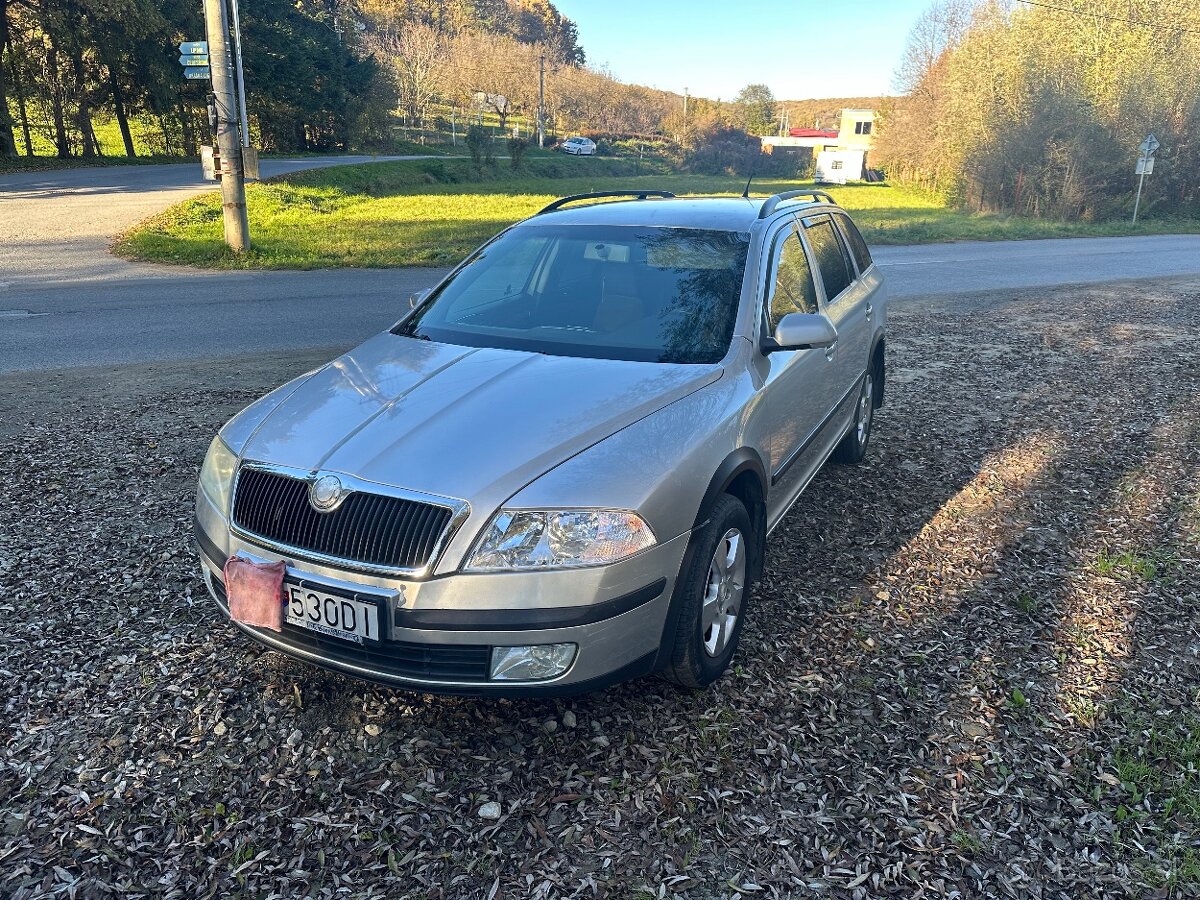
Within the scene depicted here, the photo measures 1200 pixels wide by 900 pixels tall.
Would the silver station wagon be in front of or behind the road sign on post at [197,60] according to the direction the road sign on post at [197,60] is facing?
in front

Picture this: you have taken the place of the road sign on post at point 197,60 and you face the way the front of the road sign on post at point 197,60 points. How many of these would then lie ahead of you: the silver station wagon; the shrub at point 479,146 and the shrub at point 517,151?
1

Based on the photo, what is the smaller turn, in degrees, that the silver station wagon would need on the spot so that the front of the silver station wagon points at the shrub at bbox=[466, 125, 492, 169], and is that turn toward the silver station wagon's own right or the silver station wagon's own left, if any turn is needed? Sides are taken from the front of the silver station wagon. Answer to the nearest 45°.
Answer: approximately 135° to the silver station wagon's own right

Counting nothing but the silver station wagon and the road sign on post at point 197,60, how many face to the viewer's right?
0

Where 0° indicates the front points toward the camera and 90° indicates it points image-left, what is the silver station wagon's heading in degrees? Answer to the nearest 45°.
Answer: approximately 45°

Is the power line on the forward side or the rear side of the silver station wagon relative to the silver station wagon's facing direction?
on the rear side

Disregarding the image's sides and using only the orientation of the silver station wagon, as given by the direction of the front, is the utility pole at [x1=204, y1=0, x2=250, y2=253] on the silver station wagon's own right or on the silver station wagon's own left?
on the silver station wagon's own right

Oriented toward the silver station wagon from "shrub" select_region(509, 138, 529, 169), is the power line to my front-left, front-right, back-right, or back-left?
front-left

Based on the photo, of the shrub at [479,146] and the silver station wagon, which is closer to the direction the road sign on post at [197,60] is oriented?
the silver station wagon

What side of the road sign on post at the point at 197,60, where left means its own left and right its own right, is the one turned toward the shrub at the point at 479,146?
back

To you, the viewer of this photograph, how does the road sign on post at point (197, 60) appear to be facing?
facing the viewer

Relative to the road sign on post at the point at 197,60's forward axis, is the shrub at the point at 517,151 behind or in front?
behind

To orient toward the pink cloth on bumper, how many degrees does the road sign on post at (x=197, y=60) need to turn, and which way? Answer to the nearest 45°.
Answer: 0° — it already faces it

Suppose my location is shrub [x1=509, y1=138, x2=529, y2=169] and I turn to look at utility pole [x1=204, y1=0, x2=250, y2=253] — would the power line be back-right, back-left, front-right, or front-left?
front-left
